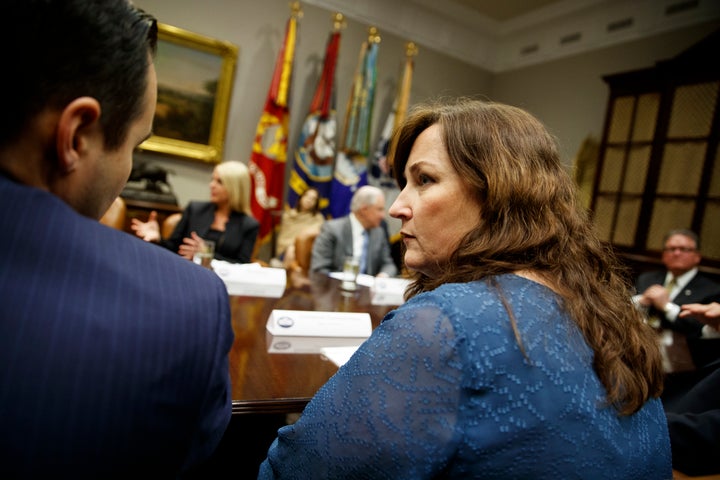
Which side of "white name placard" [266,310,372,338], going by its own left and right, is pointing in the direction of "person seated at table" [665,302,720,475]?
left

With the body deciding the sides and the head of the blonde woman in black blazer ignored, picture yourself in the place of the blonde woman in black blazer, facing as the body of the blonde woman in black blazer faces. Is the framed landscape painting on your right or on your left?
on your right

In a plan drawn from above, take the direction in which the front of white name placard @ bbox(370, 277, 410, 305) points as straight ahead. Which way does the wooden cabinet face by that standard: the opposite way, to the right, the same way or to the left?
to the right

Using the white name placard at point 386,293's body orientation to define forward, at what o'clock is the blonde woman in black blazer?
The blonde woman in black blazer is roughly at 4 o'clock from the white name placard.

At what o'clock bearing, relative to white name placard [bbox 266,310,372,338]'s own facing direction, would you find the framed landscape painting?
The framed landscape painting is roughly at 5 o'clock from the white name placard.

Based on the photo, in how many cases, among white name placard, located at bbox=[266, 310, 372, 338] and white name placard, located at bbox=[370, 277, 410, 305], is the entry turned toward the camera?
2

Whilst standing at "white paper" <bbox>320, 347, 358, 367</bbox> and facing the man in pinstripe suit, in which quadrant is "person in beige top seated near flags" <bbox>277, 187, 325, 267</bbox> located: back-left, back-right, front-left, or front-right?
back-right

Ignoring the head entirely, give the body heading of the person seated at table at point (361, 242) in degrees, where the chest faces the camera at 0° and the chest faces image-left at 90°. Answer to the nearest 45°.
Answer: approximately 315°

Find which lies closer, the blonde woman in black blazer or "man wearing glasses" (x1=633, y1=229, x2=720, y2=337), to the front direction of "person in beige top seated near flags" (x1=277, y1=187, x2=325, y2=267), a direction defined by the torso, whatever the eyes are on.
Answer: the man wearing glasses

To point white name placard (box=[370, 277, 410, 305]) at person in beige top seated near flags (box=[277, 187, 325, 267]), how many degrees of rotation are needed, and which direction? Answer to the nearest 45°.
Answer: approximately 180°

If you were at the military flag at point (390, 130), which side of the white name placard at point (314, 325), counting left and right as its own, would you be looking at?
back

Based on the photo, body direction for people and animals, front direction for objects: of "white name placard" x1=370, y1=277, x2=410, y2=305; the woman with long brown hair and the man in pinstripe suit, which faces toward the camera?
the white name placard
